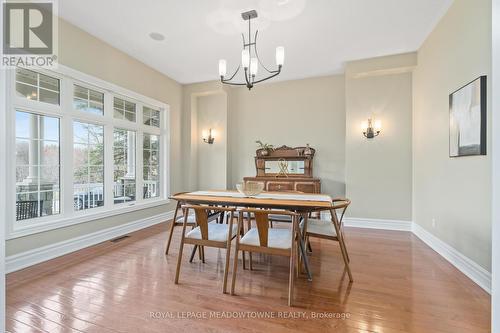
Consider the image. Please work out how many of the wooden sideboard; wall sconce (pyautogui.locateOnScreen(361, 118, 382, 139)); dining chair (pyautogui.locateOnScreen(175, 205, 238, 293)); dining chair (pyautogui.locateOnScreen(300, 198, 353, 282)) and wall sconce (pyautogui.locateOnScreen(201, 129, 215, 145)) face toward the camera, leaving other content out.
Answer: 3

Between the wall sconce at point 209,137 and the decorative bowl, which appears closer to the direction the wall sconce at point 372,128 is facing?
the decorative bowl

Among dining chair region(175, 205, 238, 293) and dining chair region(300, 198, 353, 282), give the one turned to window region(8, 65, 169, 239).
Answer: dining chair region(300, 198, 353, 282)

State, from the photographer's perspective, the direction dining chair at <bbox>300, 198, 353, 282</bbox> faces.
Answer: facing to the left of the viewer

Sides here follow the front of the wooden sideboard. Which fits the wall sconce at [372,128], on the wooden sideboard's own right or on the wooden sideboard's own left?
on the wooden sideboard's own left

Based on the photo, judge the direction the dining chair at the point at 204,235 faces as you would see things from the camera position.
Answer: facing away from the viewer and to the right of the viewer

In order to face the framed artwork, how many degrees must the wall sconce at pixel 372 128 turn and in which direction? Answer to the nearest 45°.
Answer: approximately 45° to its left
